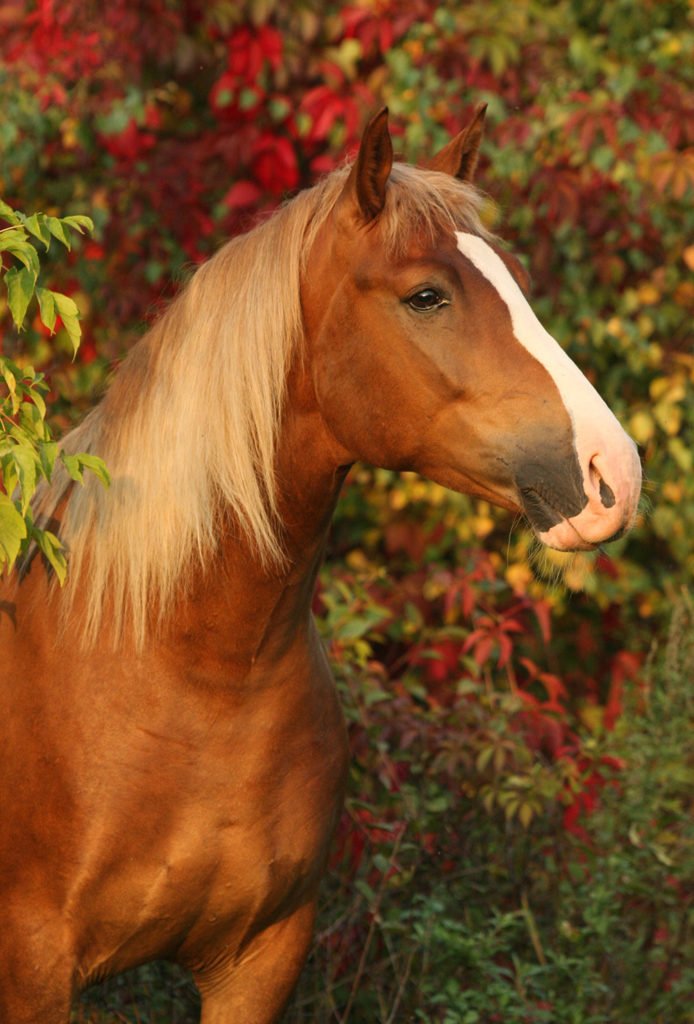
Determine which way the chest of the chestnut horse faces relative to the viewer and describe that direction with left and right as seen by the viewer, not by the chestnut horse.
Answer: facing the viewer and to the right of the viewer
